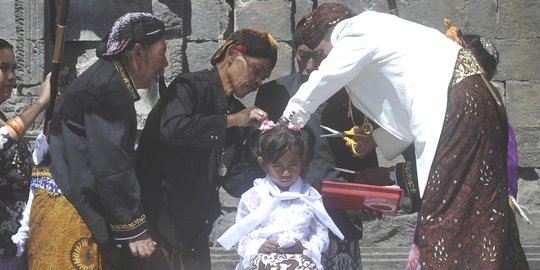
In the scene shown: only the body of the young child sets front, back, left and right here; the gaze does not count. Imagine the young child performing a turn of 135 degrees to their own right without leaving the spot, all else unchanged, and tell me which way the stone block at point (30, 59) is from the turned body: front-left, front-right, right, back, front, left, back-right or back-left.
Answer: front

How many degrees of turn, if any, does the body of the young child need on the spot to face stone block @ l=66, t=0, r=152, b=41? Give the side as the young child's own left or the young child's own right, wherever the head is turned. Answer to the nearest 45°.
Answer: approximately 135° to the young child's own right

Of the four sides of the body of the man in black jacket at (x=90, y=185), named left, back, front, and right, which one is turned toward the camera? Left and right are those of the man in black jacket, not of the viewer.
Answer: right

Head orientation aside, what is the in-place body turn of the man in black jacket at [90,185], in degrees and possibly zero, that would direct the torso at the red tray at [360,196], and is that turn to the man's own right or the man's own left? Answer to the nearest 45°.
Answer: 0° — they already face it

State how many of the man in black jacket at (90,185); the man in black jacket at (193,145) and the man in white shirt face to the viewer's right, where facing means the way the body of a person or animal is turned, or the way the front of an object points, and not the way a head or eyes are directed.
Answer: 2

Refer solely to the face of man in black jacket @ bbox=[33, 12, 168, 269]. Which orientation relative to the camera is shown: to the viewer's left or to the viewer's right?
to the viewer's right

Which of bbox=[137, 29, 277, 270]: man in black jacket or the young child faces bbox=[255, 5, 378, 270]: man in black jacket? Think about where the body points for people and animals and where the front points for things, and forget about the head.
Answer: bbox=[137, 29, 277, 270]: man in black jacket

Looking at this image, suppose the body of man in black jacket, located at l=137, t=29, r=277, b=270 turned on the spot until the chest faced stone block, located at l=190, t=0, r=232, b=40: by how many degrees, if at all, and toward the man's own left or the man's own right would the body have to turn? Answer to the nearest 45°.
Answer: approximately 90° to the man's own left

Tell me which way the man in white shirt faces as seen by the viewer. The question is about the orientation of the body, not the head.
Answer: to the viewer's left

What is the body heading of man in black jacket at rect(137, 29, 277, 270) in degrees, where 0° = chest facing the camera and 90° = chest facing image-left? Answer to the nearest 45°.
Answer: approximately 270°

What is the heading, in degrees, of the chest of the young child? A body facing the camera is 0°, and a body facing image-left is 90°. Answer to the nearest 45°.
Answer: approximately 0°
